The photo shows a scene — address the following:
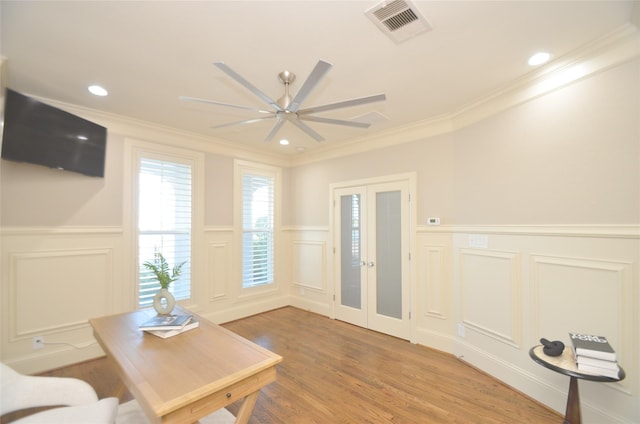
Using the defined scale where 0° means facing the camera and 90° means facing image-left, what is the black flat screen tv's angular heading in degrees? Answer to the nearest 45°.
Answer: approximately 315°

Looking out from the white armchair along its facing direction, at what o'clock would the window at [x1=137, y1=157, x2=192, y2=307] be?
The window is roughly at 10 o'clock from the white armchair.

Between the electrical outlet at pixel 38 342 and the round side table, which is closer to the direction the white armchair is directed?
the round side table

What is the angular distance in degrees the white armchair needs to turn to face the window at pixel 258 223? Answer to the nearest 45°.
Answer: approximately 45° to its left

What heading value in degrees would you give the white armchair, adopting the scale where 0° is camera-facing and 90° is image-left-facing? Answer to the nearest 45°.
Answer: approximately 270°
